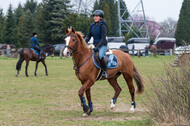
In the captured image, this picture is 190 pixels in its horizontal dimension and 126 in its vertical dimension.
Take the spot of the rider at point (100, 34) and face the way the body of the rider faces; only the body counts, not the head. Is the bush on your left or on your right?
on your left

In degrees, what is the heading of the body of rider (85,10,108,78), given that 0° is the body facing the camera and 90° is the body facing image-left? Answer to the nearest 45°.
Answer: approximately 45°
